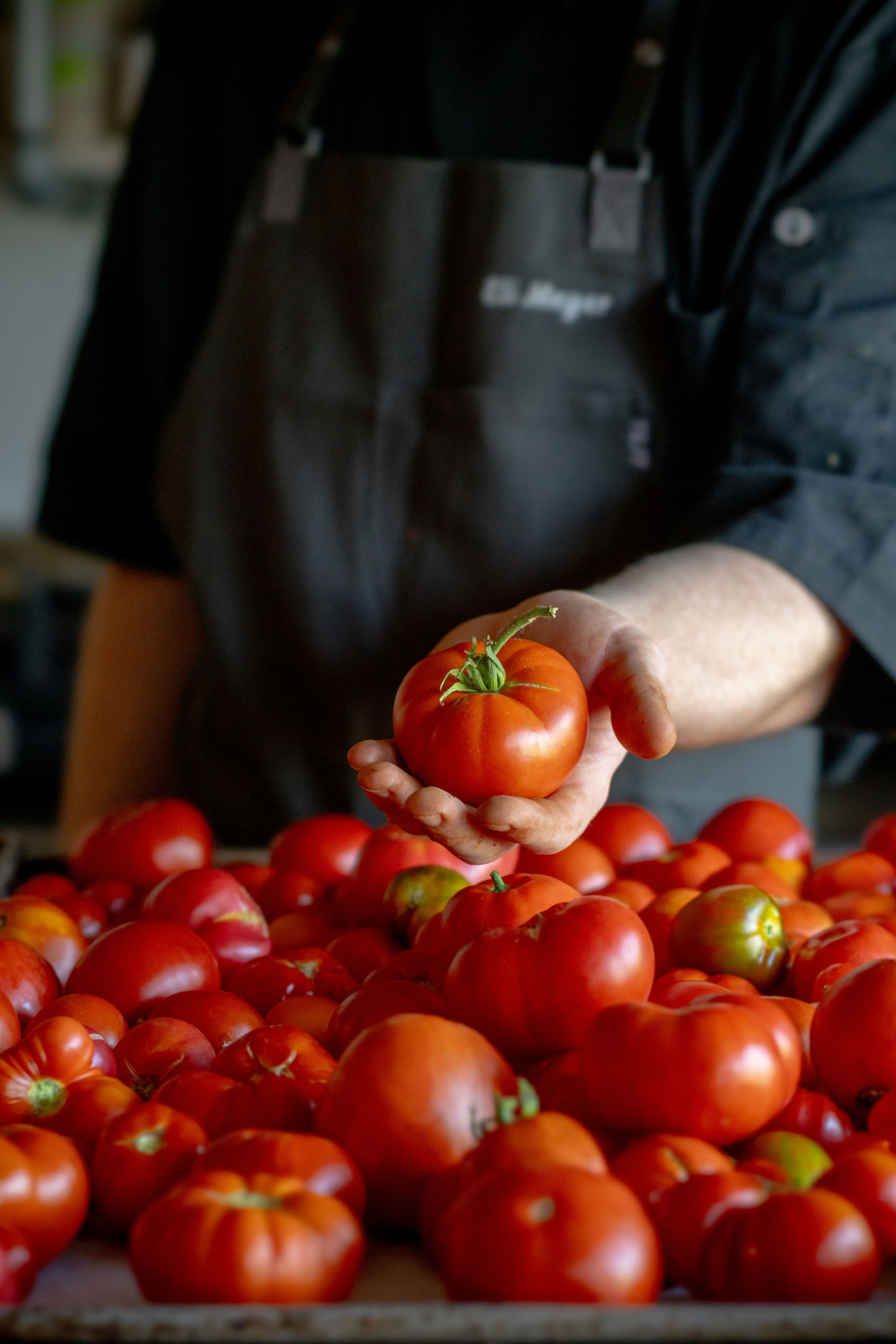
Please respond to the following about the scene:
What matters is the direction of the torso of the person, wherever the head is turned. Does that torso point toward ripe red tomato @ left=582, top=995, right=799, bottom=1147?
yes

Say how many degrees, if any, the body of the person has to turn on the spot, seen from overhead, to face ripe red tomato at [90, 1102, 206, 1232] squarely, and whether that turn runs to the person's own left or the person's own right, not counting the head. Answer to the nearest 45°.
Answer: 0° — they already face it

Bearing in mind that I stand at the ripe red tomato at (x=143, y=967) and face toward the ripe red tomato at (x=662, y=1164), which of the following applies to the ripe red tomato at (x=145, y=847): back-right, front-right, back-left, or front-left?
back-left

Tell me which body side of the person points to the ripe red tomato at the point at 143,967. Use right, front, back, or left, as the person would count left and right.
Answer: front

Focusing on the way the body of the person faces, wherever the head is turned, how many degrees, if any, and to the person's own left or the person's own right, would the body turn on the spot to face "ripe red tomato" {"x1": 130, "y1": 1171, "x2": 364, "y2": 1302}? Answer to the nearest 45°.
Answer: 0° — they already face it

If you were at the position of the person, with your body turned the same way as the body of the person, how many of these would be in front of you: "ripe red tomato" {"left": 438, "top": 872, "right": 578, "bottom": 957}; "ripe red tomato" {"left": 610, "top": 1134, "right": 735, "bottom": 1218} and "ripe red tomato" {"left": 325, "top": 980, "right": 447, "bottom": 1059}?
3

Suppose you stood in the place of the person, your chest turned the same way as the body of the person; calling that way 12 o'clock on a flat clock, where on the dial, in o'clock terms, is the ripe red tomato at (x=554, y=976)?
The ripe red tomato is roughly at 12 o'clock from the person.

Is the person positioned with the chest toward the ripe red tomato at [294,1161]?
yes

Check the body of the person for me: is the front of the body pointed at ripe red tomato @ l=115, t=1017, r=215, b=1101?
yes

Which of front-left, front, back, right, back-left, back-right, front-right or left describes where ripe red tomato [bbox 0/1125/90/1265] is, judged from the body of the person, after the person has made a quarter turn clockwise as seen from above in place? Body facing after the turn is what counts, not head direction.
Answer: left

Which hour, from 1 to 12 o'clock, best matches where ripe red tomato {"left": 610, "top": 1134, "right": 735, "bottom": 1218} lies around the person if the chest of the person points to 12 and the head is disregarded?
The ripe red tomato is roughly at 12 o'clock from the person.

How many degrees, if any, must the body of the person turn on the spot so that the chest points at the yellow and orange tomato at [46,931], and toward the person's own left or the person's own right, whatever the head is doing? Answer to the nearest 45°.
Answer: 0° — they already face it

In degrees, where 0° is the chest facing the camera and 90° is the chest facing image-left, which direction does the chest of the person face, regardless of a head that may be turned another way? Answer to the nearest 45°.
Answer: approximately 0°
